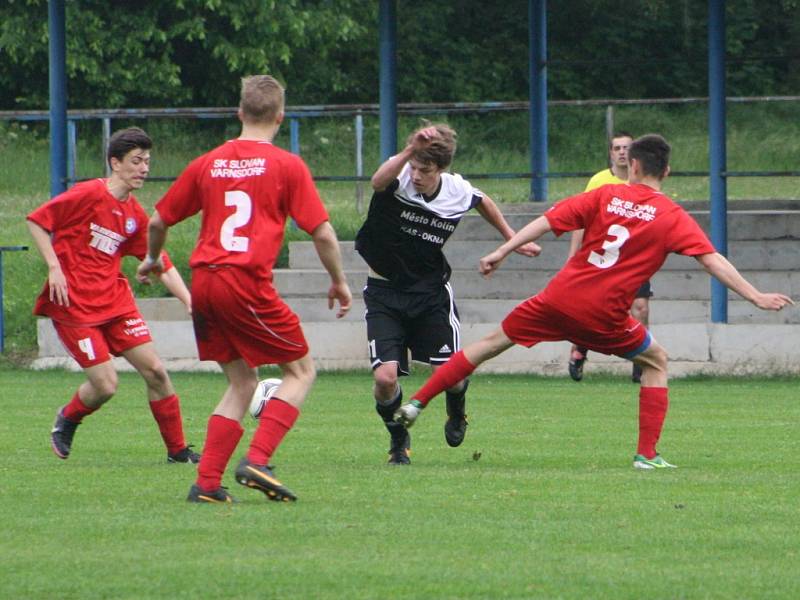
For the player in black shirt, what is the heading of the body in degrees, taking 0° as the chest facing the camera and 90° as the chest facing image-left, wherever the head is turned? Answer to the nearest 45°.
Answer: approximately 0°
